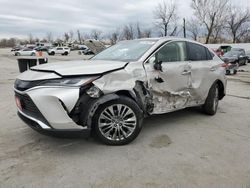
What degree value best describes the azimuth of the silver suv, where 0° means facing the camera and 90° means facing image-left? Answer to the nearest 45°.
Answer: approximately 45°

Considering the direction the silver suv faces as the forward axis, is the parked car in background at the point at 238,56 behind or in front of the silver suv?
behind
